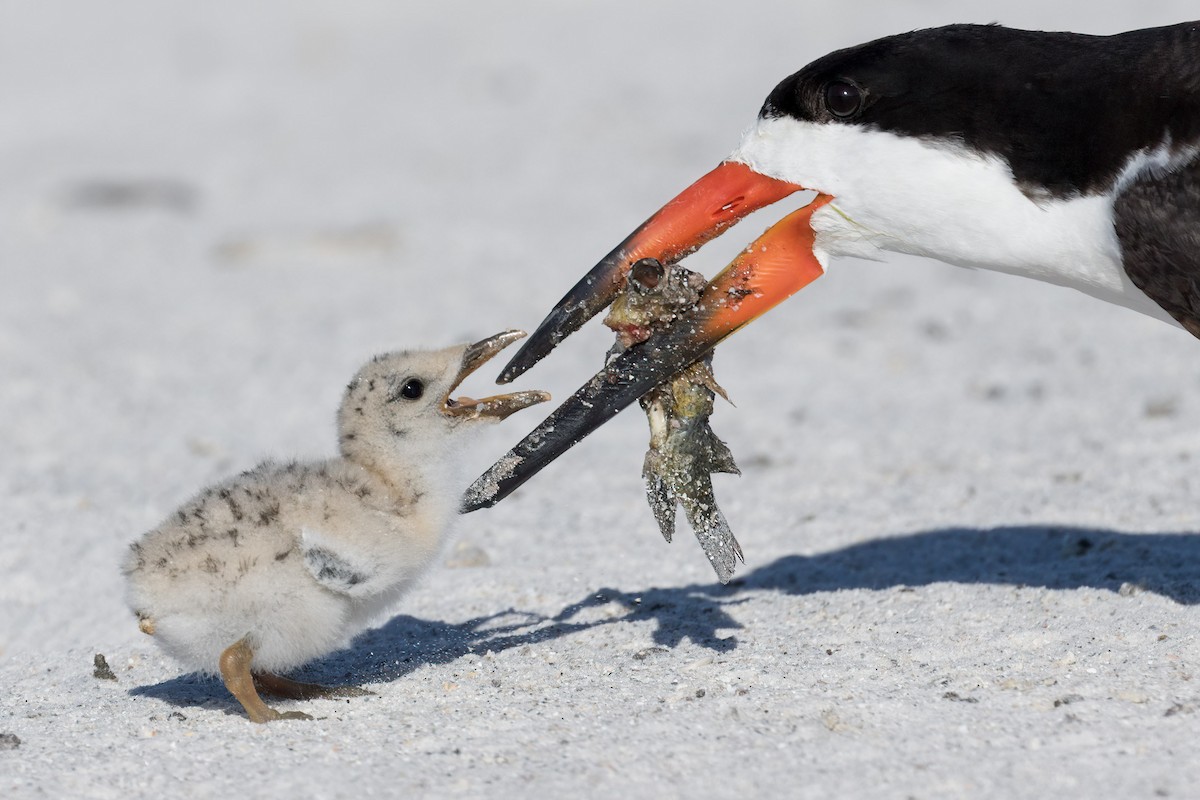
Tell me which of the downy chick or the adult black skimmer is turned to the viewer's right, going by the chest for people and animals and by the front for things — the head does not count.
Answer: the downy chick

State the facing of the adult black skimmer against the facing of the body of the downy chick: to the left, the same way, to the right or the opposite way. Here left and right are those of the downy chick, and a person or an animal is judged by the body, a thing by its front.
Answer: the opposite way

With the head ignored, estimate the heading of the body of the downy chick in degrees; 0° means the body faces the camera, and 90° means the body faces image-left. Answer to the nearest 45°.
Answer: approximately 270°

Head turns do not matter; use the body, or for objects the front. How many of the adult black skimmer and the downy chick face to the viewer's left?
1

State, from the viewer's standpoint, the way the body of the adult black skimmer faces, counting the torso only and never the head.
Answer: to the viewer's left

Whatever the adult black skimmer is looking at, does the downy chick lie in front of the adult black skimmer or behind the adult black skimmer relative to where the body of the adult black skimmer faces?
in front

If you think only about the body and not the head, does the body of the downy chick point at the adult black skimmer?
yes
